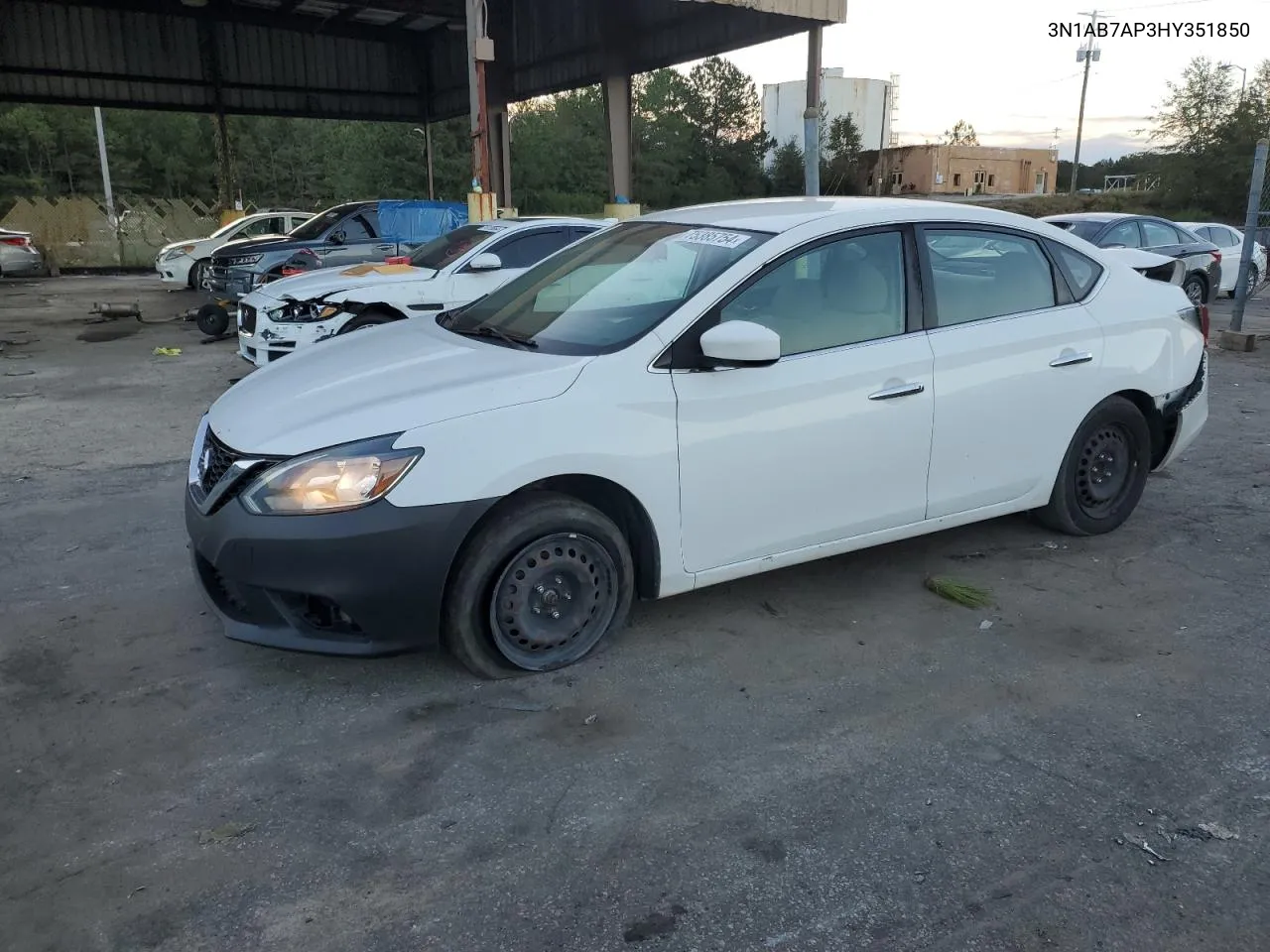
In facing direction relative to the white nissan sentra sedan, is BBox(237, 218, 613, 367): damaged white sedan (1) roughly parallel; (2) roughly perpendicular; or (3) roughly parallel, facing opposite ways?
roughly parallel

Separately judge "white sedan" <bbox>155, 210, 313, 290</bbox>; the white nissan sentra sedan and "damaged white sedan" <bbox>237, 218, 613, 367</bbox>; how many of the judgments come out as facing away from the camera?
0

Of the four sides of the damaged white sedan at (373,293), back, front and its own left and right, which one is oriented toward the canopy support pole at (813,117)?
back

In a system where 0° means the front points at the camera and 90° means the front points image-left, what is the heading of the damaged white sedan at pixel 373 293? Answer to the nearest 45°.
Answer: approximately 45°

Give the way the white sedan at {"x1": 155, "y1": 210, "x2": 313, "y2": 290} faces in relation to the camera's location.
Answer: facing the viewer and to the left of the viewer

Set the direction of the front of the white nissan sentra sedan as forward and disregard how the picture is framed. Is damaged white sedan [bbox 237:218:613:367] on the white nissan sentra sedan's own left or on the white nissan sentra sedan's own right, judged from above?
on the white nissan sentra sedan's own right

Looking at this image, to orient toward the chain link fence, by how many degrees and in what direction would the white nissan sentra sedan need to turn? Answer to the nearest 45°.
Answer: approximately 180°

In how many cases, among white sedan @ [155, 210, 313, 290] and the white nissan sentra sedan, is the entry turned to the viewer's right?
0

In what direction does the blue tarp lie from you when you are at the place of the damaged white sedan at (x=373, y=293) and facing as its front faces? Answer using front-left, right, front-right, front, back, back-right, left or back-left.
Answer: back-right

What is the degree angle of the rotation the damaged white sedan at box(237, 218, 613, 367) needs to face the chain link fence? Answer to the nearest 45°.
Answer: approximately 135° to its left

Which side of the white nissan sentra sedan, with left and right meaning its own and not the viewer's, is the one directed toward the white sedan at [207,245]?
right

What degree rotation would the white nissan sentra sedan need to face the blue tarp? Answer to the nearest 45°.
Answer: approximately 135° to its right

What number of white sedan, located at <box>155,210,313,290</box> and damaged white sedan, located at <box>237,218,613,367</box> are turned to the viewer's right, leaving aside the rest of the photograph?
0

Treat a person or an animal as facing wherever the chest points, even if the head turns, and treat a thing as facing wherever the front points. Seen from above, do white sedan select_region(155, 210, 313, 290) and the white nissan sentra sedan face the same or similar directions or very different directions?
same or similar directions

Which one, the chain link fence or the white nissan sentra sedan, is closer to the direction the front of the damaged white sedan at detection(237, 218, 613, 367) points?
the white nissan sentra sedan
